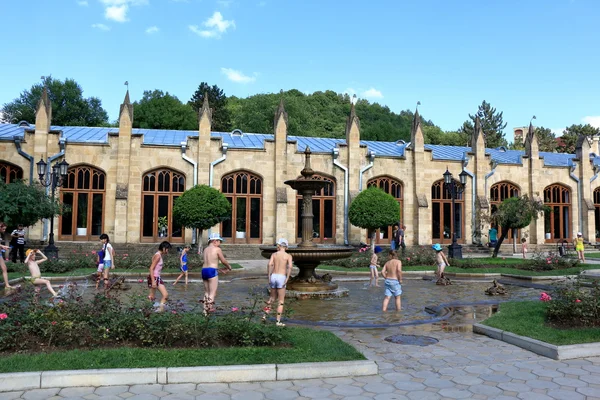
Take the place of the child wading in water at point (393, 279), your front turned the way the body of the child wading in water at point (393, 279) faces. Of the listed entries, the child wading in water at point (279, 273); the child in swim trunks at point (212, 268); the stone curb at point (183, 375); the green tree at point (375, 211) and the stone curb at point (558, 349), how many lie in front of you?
1

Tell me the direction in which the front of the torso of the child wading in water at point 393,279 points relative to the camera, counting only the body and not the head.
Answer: away from the camera

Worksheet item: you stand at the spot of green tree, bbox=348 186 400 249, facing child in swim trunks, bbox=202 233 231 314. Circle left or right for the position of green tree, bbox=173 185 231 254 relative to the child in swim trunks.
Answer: right

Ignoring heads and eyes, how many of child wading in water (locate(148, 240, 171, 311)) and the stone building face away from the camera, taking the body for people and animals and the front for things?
0

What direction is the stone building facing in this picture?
toward the camera

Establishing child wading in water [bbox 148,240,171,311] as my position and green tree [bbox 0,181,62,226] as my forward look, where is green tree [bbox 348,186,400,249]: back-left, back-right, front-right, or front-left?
front-right

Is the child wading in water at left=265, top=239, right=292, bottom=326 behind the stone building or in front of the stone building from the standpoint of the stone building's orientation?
in front
